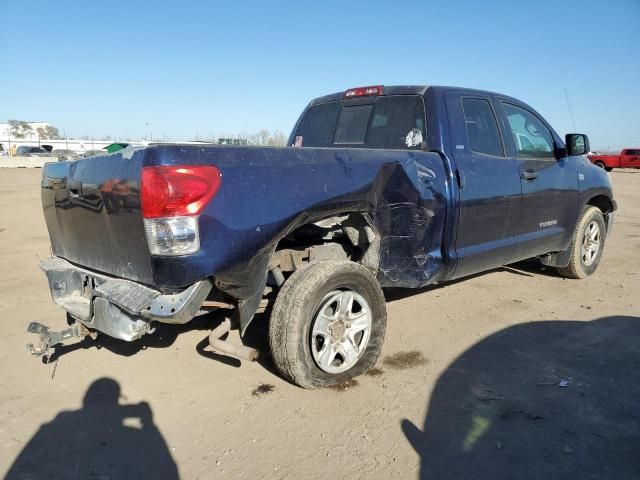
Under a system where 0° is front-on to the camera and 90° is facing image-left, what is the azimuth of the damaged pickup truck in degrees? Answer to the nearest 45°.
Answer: approximately 225°

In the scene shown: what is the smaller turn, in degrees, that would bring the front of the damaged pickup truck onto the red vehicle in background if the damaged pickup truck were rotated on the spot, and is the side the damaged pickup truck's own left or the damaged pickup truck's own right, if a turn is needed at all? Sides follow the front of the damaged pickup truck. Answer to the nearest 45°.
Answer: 0° — it already faces it
